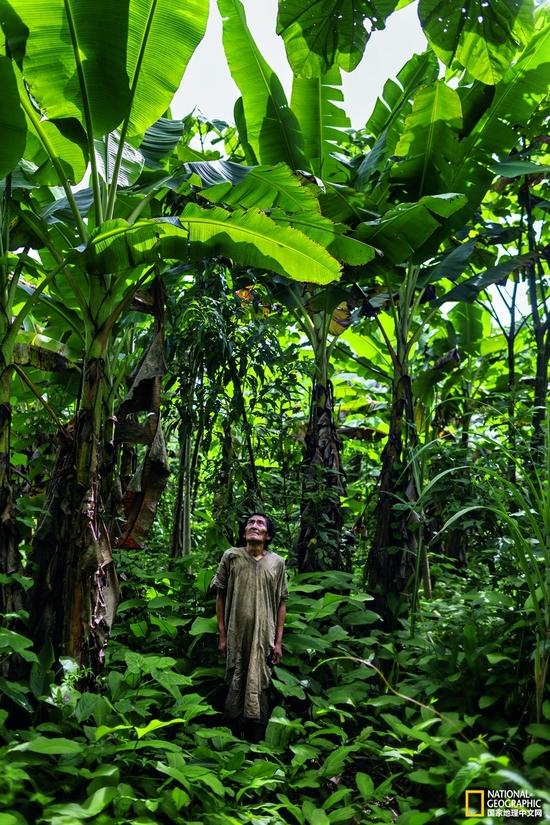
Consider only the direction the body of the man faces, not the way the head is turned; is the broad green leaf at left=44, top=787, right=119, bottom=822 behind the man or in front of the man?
in front

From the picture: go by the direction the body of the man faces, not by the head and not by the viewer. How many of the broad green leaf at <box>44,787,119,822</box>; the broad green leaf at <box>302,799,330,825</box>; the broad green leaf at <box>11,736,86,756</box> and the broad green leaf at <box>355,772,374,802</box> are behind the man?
0

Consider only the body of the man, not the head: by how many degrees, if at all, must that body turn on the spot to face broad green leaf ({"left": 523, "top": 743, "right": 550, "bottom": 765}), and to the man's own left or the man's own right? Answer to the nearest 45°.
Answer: approximately 45° to the man's own left

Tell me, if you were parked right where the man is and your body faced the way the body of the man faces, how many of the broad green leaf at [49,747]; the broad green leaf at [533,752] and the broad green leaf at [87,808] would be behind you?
0

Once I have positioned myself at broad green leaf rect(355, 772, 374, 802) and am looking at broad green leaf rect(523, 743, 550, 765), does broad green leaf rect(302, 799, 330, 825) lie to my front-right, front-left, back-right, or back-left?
back-right

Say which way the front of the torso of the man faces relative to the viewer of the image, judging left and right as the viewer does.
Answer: facing the viewer

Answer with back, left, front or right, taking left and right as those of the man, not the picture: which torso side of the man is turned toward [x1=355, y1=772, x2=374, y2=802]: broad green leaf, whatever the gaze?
front
